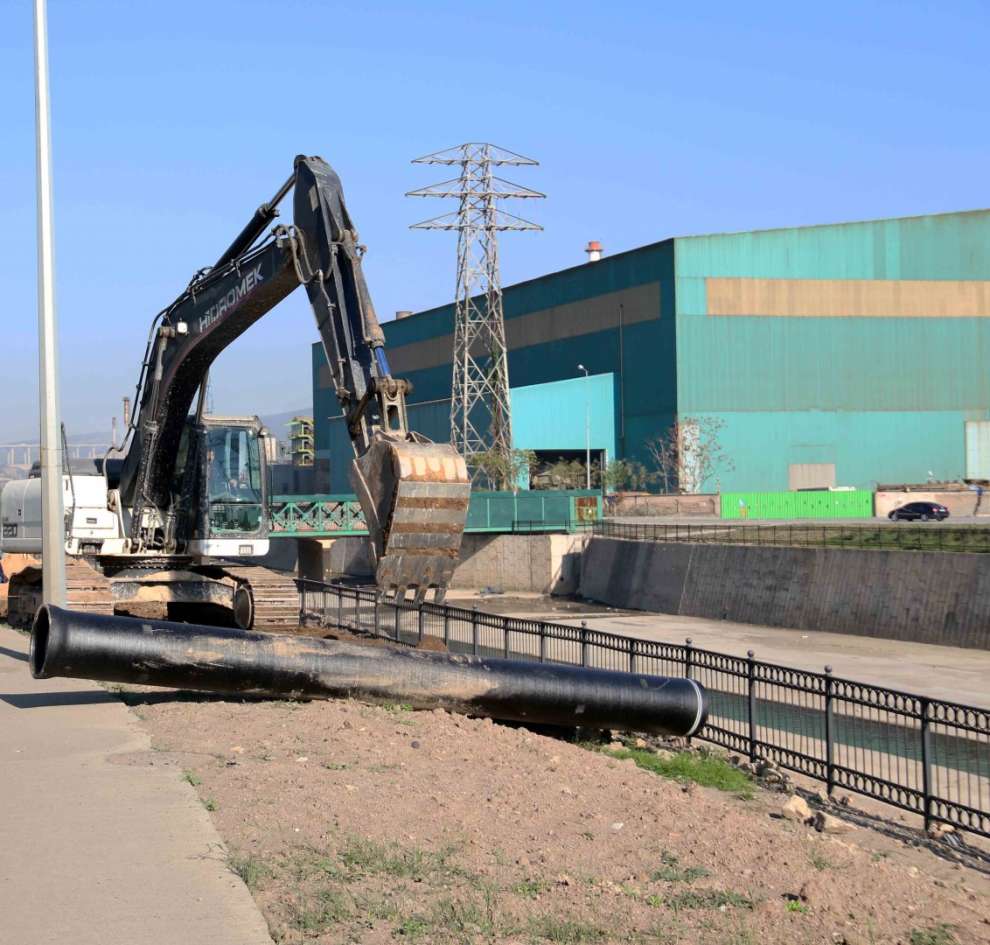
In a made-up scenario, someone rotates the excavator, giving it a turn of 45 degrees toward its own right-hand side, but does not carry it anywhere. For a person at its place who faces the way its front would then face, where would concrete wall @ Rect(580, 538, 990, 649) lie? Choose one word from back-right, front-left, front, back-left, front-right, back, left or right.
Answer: back-left

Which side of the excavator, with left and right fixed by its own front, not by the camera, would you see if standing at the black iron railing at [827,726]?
front

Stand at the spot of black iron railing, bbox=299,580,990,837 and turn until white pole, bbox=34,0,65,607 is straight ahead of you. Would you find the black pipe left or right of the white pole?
left

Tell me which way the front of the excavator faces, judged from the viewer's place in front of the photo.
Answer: facing the viewer and to the right of the viewer

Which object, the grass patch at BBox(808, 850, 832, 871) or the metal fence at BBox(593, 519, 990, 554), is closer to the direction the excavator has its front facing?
the grass patch

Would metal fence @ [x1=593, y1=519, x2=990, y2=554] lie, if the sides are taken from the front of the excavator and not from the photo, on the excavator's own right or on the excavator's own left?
on the excavator's own left

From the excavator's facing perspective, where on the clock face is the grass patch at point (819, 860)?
The grass patch is roughly at 1 o'clock from the excavator.

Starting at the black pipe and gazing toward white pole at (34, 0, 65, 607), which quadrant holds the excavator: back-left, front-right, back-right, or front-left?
front-right
